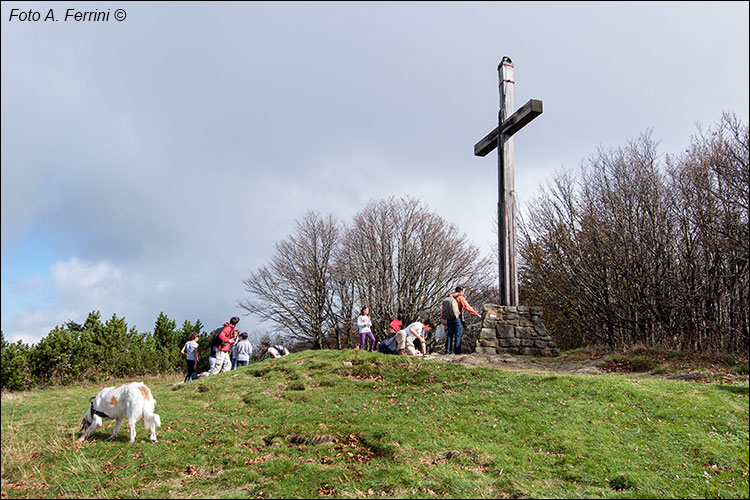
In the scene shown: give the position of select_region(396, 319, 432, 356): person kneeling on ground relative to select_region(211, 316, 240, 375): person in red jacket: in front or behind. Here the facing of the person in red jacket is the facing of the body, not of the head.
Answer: in front

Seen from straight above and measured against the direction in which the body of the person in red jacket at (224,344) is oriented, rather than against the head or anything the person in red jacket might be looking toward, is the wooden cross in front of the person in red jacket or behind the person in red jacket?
in front

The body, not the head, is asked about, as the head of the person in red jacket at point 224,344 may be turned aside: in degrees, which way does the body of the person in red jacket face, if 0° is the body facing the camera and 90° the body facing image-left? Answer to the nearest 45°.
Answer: approximately 270°

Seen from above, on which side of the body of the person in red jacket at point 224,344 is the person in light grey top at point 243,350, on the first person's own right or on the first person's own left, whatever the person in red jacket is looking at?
on the first person's own left

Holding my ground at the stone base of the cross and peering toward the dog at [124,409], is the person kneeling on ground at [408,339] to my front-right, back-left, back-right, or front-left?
front-right
